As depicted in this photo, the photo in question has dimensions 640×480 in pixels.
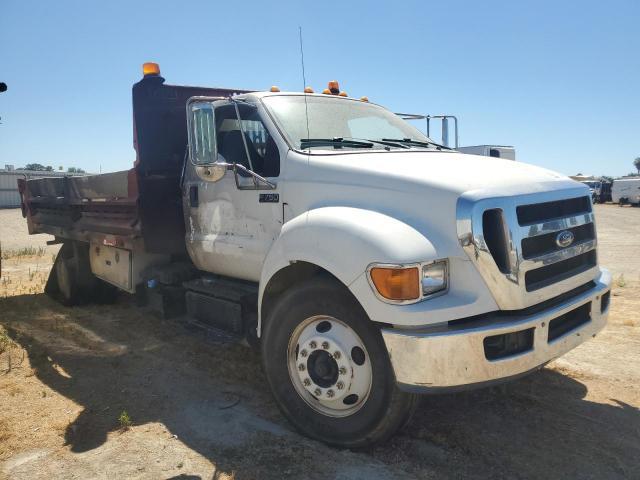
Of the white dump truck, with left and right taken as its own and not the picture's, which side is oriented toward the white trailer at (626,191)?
left

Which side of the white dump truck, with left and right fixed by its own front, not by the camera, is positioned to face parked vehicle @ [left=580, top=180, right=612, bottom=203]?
left

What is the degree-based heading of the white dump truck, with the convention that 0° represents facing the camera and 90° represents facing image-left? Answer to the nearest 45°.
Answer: approximately 315°
